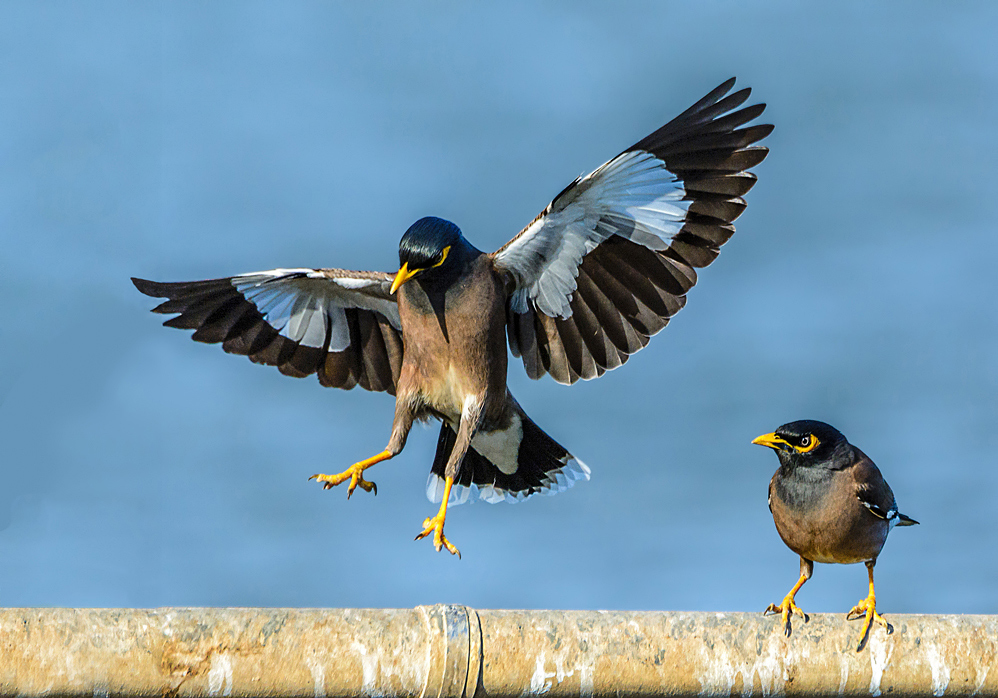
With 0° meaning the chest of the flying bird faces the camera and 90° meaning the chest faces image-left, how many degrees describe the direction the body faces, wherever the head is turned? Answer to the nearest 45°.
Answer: approximately 45°

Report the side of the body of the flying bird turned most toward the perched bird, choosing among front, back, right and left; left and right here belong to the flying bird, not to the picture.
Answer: left

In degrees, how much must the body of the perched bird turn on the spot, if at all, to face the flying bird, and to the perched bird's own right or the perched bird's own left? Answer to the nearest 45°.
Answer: approximately 45° to the perched bird's own right

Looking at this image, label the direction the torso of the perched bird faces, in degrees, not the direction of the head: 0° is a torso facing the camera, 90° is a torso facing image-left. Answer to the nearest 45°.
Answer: approximately 45°
